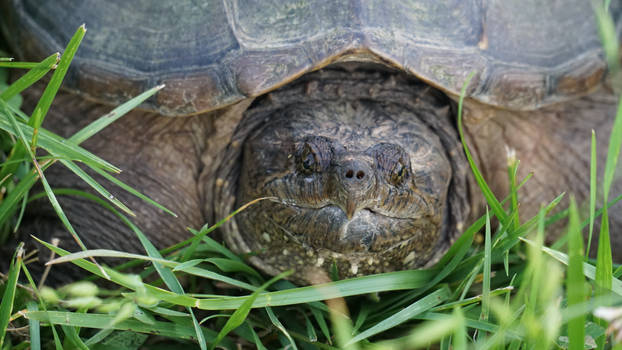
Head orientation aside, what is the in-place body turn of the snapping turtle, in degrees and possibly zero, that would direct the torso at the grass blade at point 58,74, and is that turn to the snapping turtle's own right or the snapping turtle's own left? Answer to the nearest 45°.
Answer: approximately 45° to the snapping turtle's own right

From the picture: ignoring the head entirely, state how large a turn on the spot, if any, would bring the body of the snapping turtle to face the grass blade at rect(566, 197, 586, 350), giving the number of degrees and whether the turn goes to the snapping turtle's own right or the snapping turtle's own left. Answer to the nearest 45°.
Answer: approximately 45° to the snapping turtle's own left

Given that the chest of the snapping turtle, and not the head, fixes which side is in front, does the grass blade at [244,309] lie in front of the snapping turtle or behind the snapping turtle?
in front

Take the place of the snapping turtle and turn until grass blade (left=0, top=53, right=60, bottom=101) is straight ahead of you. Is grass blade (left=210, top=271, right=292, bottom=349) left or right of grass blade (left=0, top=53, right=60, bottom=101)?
left

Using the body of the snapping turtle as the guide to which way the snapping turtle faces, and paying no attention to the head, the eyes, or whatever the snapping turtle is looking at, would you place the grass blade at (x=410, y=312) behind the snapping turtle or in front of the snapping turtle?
in front

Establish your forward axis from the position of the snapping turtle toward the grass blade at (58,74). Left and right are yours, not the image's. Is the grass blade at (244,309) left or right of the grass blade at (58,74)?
left

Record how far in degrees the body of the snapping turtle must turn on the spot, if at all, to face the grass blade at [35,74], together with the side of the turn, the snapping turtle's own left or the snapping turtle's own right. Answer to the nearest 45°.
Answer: approximately 45° to the snapping turtle's own right

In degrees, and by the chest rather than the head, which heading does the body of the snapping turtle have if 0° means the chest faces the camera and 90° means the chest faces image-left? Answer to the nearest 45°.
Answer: approximately 0°
